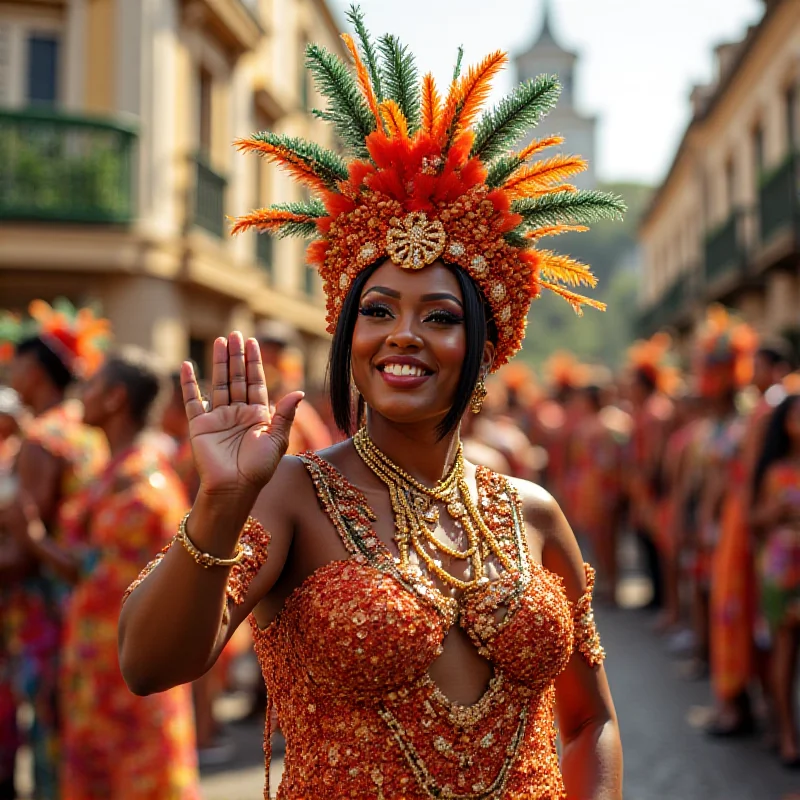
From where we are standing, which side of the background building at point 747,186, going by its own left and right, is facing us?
left

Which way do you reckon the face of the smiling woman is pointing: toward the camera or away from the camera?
toward the camera

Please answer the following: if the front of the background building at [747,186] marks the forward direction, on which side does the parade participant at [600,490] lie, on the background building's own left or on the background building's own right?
on the background building's own left

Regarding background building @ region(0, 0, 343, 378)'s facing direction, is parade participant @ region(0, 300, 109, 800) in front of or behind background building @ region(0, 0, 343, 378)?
in front

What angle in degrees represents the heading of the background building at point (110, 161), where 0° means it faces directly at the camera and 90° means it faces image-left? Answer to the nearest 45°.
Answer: approximately 315°
